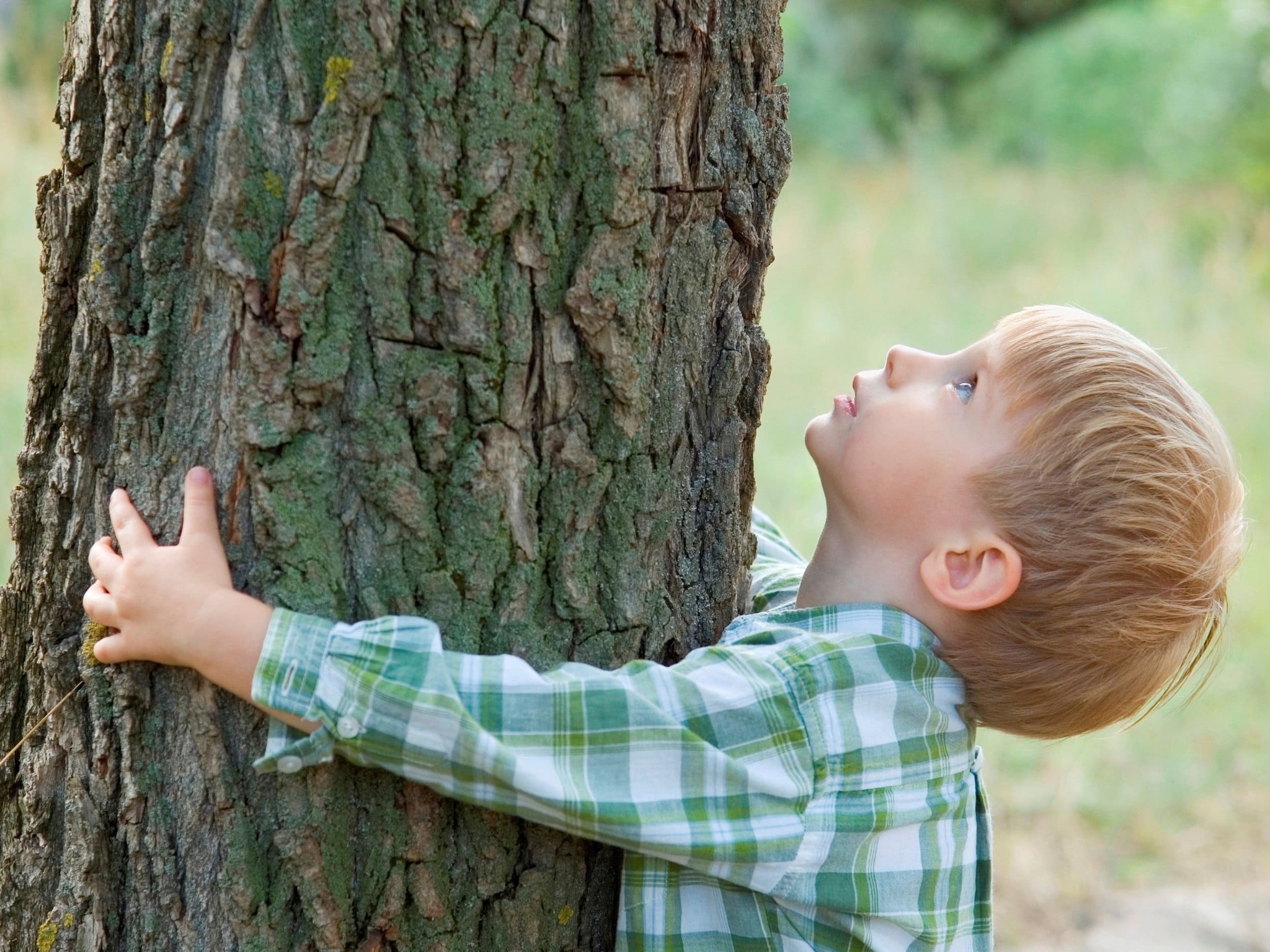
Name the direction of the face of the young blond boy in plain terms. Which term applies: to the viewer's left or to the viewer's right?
to the viewer's left

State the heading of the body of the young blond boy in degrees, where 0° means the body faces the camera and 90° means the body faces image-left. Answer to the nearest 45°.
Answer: approximately 90°
